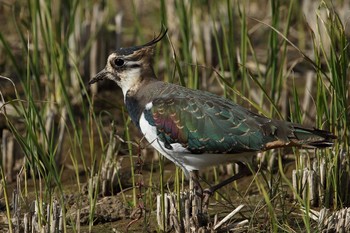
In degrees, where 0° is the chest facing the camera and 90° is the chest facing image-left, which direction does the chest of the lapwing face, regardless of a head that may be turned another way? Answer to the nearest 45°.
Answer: approximately 90°
